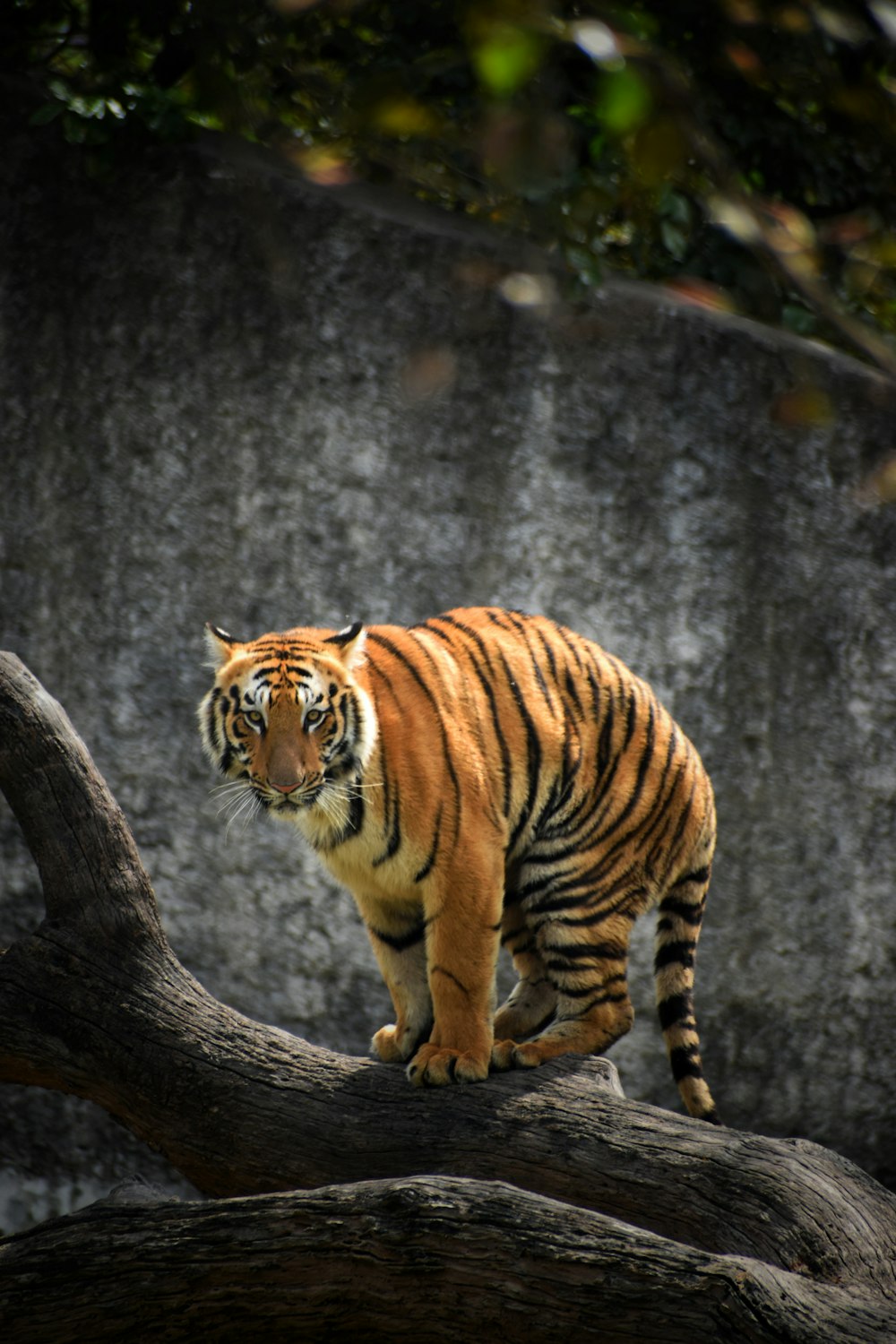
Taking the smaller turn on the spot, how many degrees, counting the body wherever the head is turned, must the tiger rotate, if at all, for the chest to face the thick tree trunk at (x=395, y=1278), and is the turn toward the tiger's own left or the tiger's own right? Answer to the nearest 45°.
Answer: approximately 45° to the tiger's own left

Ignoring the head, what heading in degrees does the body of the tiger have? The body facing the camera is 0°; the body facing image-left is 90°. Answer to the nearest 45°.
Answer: approximately 45°
